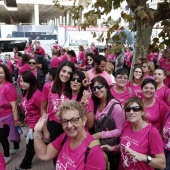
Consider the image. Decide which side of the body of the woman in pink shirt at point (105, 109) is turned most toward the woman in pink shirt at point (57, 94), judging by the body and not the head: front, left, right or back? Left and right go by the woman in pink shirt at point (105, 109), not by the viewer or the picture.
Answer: right

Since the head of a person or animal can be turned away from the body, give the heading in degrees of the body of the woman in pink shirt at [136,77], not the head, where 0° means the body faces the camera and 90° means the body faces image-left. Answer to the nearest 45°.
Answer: approximately 0°

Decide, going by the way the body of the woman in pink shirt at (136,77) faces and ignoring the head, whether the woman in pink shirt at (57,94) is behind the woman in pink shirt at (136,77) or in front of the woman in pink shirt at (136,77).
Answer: in front

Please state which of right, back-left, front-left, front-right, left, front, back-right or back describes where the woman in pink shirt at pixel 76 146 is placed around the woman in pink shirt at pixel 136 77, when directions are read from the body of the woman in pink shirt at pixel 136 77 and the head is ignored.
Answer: front

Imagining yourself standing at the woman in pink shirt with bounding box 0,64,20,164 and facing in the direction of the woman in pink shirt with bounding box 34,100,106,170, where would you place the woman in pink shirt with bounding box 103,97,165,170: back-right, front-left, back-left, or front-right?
front-left

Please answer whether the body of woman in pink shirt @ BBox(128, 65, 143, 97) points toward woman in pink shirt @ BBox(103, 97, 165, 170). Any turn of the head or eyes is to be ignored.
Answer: yes

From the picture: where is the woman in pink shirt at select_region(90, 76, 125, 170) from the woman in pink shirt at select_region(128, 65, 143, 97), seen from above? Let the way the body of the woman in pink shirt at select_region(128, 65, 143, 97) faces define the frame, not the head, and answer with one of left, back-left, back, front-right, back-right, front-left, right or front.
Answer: front

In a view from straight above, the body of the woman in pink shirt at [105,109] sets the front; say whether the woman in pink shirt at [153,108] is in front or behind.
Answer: behind

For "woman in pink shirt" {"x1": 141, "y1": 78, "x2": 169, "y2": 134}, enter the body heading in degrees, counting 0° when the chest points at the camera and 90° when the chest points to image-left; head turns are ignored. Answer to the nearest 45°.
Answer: approximately 45°

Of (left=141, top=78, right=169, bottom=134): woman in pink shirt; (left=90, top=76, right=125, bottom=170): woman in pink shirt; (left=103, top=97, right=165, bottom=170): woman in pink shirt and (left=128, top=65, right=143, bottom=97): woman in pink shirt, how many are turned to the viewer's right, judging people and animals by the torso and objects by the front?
0

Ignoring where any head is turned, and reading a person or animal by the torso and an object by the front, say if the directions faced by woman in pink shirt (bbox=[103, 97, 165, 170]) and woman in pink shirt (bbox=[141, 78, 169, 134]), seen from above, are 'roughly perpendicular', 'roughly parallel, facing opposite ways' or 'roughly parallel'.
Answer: roughly parallel

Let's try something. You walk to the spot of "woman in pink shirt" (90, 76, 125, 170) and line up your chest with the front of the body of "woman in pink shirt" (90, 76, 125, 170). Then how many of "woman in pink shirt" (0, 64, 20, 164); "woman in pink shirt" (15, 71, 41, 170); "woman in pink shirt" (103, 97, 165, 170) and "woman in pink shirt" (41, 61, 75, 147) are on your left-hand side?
1

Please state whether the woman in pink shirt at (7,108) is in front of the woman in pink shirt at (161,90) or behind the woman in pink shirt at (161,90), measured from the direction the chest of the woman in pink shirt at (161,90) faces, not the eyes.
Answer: in front

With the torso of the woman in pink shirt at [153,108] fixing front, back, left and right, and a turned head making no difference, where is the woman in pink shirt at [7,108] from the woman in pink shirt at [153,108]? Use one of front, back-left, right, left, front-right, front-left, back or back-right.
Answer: front-right

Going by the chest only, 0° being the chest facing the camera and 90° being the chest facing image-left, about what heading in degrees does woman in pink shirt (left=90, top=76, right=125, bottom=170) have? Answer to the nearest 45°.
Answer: approximately 45°
